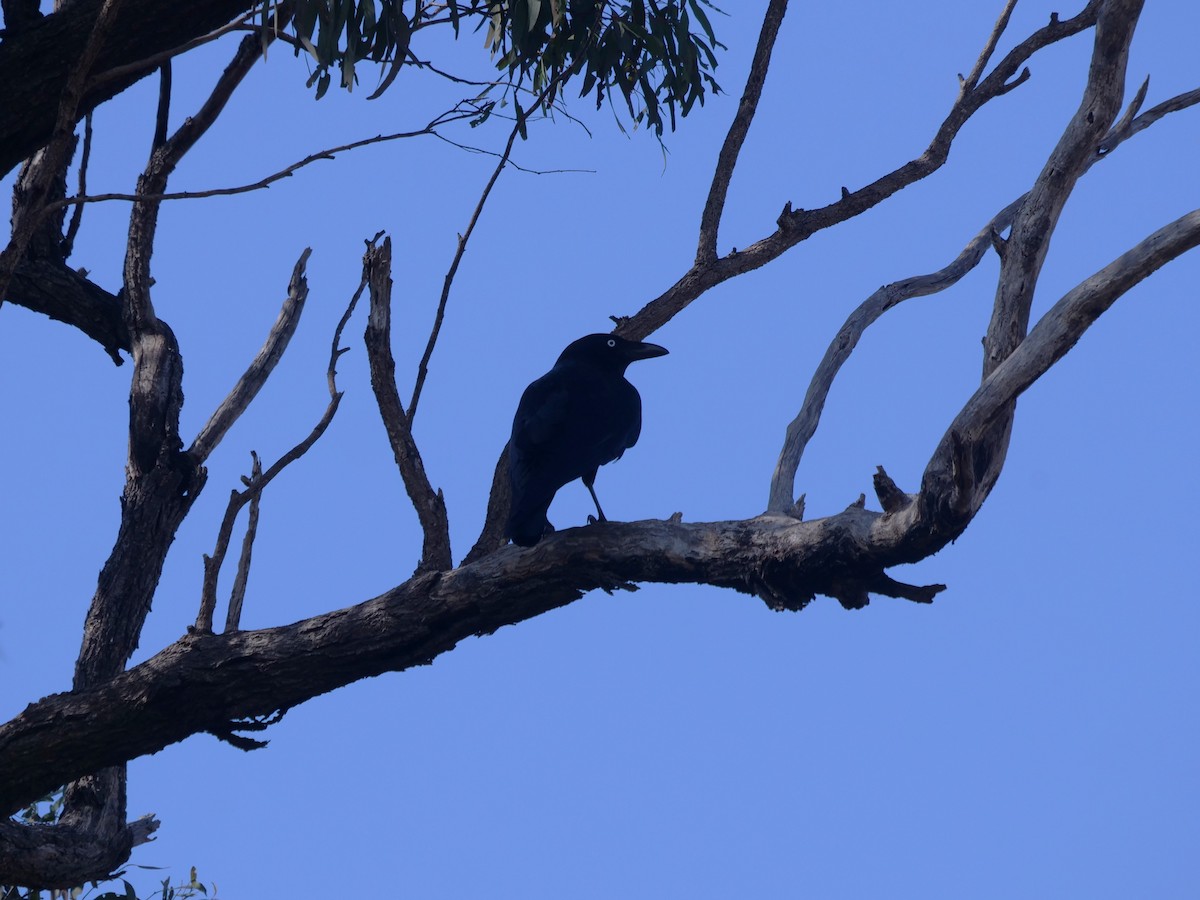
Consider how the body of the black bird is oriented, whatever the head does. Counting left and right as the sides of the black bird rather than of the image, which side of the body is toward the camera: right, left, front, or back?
right
